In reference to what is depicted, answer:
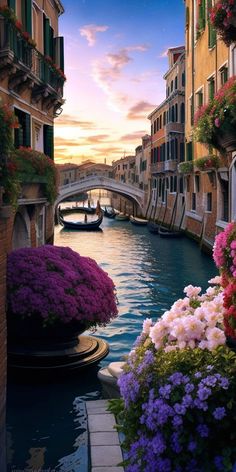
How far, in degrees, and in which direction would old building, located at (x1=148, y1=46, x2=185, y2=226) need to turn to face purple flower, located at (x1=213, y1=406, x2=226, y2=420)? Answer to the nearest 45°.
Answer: approximately 45° to its left

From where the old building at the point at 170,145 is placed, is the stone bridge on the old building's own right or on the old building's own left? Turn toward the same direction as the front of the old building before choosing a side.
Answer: on the old building's own right

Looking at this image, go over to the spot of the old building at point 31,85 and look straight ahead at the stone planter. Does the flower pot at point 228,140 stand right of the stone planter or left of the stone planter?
left

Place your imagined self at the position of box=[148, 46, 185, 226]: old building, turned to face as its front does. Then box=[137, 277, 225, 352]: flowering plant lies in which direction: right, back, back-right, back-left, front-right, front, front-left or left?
front-left

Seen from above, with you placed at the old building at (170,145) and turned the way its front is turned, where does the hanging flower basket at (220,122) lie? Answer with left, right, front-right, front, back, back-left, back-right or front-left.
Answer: front-left

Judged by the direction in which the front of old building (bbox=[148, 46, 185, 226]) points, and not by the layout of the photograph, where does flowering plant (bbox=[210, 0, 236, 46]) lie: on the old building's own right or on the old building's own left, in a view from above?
on the old building's own left

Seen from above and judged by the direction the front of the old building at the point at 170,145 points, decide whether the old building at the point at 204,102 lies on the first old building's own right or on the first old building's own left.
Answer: on the first old building's own left

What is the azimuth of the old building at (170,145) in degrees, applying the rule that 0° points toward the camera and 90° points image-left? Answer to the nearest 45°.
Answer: approximately 45°

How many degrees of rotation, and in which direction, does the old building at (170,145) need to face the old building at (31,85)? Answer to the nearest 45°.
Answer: approximately 45° to its left

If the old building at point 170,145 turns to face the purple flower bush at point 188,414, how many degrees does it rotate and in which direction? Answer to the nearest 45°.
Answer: approximately 45° to its left

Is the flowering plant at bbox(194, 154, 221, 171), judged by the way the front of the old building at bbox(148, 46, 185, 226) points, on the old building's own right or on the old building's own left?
on the old building's own left

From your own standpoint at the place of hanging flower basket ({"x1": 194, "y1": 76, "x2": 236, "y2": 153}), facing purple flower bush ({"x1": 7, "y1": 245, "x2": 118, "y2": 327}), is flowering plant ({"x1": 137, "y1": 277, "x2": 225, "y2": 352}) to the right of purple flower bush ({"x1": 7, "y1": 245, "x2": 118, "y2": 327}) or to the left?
left
